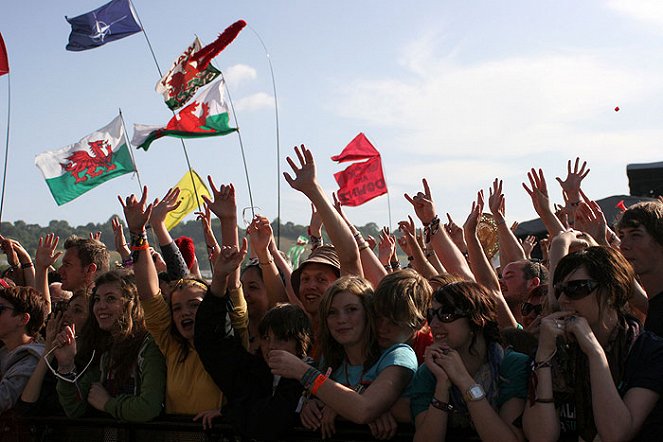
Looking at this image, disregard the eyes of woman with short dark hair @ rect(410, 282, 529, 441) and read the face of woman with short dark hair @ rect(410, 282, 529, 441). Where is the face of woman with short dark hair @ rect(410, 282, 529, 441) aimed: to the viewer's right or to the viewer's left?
to the viewer's left

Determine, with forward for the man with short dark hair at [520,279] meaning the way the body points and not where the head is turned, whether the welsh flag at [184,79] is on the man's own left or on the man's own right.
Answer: on the man's own right

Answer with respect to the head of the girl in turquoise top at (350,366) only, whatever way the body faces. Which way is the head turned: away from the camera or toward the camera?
toward the camera

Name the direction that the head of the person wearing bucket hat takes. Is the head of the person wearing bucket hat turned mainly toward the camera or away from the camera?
toward the camera

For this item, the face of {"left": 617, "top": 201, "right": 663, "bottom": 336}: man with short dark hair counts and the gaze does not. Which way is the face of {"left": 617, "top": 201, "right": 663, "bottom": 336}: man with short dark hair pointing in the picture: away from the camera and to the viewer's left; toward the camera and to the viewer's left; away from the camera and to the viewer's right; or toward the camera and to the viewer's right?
toward the camera and to the viewer's left

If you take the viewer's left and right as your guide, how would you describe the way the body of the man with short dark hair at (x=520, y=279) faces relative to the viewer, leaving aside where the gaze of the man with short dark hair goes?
facing the viewer and to the left of the viewer

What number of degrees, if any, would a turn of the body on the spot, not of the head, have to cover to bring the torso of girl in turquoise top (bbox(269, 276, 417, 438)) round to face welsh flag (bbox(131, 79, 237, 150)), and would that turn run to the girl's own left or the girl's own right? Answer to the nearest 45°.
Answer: approximately 135° to the girl's own right

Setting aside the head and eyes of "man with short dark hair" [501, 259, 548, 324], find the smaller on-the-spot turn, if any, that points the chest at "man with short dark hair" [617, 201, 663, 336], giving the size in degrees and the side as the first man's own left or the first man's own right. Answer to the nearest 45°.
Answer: approximately 90° to the first man's own left

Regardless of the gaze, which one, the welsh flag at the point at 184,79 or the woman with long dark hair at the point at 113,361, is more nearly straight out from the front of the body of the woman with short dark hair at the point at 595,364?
the woman with long dark hair
